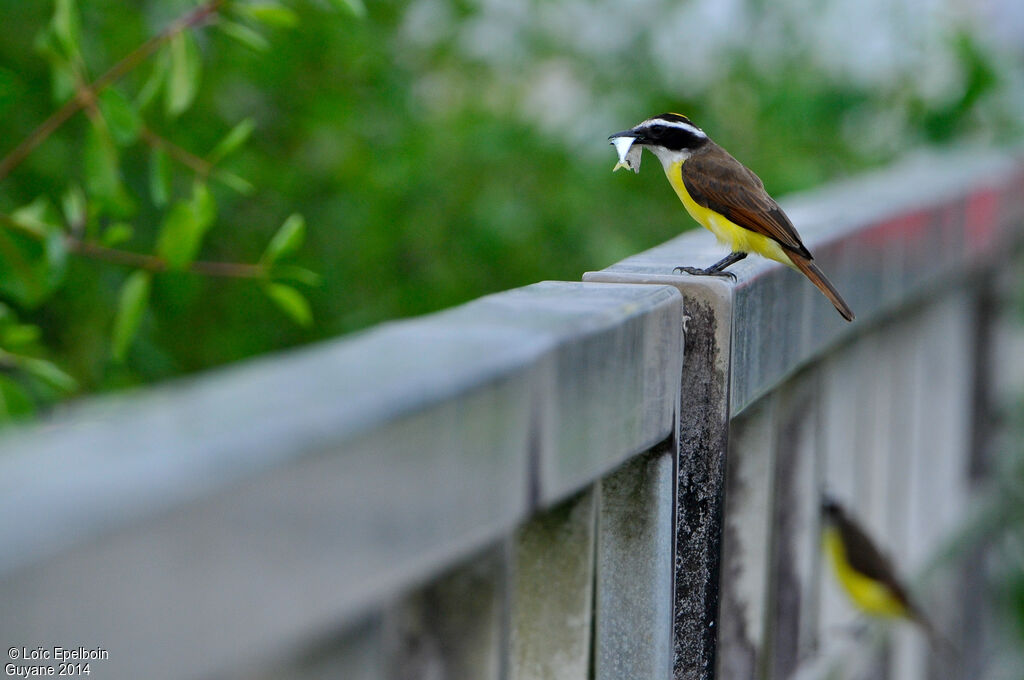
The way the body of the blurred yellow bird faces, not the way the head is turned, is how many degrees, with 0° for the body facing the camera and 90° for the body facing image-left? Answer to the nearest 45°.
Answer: approximately 90°

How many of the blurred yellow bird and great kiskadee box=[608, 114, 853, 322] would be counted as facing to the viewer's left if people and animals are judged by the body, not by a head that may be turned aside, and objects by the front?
2

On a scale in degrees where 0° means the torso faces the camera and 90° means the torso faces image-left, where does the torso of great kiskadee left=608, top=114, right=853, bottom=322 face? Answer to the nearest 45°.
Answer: approximately 90°
